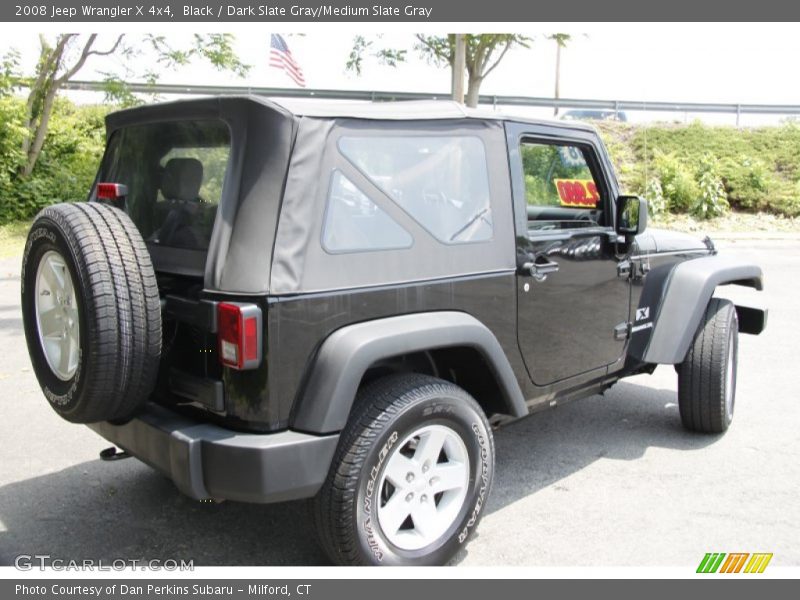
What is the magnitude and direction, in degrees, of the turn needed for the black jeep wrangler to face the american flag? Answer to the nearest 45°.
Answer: approximately 45° to its left

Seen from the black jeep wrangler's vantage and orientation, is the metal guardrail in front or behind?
in front

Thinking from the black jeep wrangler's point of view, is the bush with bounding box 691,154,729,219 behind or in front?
in front

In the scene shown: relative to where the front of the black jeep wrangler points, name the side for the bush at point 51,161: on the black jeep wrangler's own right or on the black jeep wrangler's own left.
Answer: on the black jeep wrangler's own left

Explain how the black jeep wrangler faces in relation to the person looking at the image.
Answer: facing away from the viewer and to the right of the viewer

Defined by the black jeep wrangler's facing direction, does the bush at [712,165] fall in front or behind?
in front
